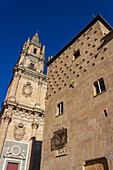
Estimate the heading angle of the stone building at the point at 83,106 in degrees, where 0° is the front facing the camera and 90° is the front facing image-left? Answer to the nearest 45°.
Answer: approximately 45°

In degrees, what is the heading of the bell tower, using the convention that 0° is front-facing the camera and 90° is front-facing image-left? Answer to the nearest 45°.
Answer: approximately 0°

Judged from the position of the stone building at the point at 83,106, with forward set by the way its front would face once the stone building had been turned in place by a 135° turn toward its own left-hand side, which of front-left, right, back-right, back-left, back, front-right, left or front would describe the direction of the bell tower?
back-left
